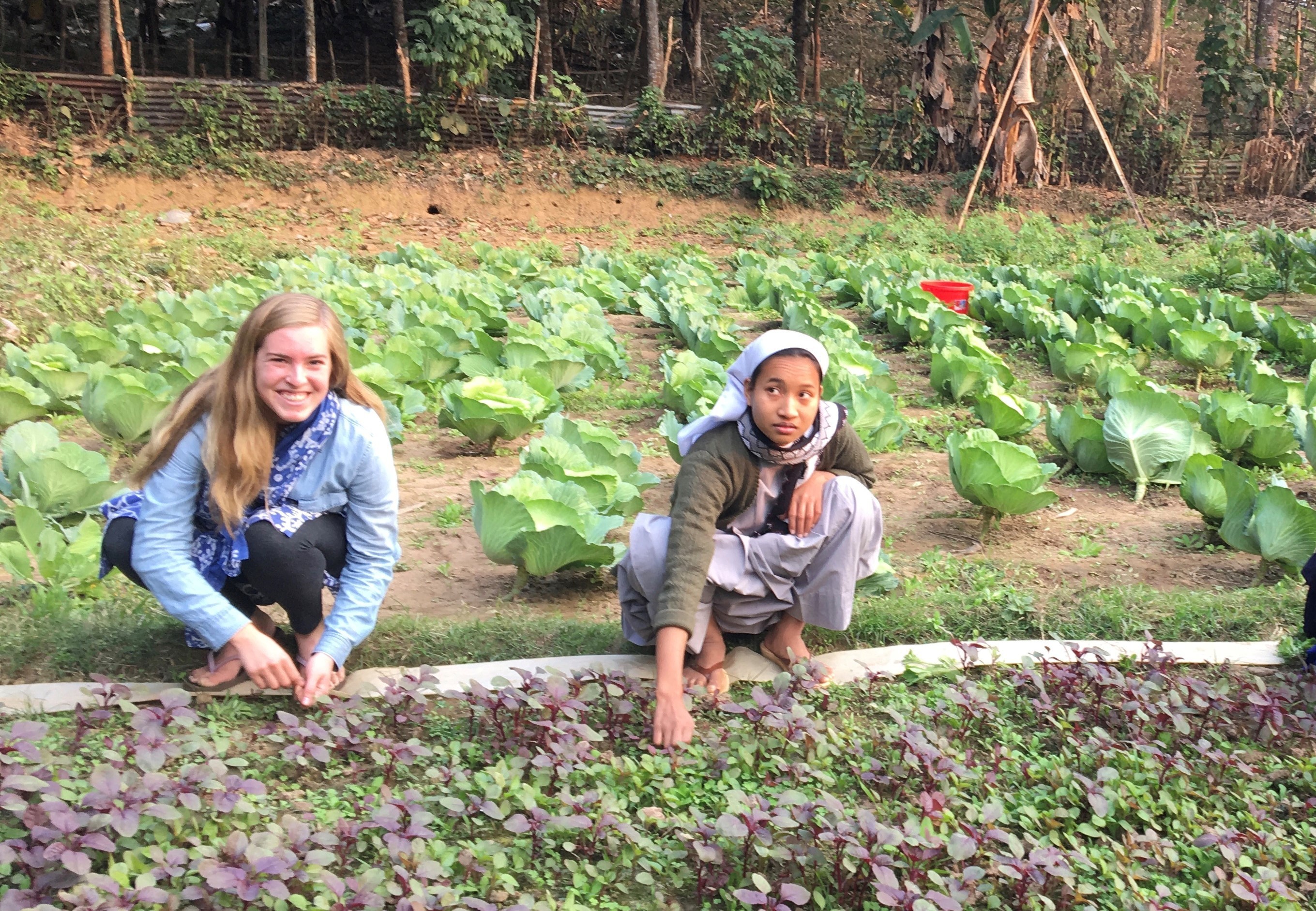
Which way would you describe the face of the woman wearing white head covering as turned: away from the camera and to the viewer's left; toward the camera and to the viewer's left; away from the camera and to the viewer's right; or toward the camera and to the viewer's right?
toward the camera and to the viewer's right

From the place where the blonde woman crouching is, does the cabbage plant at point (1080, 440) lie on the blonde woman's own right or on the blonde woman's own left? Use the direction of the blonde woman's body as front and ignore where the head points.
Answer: on the blonde woman's own left

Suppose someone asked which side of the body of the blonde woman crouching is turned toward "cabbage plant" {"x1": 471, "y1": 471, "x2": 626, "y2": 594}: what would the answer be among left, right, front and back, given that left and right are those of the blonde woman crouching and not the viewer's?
left

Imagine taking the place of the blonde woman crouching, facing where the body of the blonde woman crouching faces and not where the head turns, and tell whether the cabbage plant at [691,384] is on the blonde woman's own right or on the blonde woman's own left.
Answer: on the blonde woman's own left

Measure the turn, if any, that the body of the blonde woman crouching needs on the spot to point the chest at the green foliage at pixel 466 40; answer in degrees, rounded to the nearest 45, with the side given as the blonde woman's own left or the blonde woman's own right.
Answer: approximately 135° to the blonde woman's own left

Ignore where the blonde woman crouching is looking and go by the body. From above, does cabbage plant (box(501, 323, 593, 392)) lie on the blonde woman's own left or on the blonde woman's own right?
on the blonde woman's own left

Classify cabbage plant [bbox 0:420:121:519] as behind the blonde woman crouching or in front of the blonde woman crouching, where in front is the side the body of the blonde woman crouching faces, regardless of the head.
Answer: behind

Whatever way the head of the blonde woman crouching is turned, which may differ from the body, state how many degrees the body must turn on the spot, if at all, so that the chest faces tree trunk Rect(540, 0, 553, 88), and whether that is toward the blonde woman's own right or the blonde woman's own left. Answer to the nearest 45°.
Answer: approximately 135° to the blonde woman's own left

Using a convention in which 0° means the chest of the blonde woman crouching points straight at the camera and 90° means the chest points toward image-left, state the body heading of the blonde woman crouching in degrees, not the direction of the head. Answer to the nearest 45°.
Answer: approximately 315°
